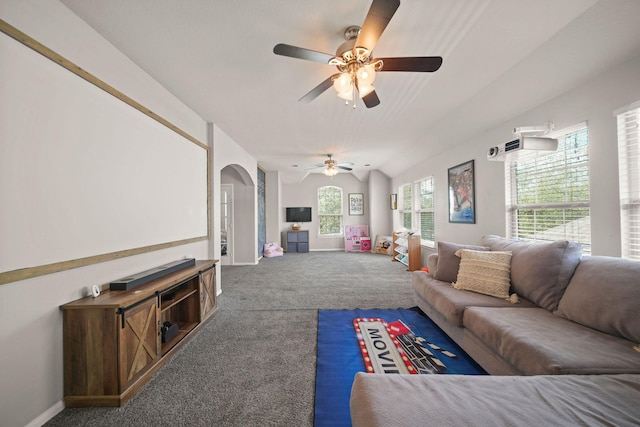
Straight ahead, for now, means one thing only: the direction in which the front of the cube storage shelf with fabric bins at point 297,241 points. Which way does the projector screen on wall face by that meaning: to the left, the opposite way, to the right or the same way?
to the left

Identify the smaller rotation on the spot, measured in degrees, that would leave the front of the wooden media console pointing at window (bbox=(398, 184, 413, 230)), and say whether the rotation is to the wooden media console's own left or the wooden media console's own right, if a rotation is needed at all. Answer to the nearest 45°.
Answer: approximately 45° to the wooden media console's own left

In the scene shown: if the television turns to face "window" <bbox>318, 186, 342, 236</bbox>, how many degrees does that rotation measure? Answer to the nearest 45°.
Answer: approximately 90° to its left

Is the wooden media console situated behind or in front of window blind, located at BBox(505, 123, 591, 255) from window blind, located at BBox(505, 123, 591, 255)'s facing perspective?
in front

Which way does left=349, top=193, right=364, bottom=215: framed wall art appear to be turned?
toward the camera

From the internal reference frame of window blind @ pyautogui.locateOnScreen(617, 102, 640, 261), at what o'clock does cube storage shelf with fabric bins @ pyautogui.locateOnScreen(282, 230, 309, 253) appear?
The cube storage shelf with fabric bins is roughly at 2 o'clock from the window blind.

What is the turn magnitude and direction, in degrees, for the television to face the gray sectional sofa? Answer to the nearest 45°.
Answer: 0° — it already faces it

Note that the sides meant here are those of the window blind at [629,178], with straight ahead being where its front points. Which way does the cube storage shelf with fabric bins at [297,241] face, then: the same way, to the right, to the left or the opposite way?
to the left

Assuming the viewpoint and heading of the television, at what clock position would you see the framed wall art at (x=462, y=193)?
The framed wall art is roughly at 11 o'clock from the television.

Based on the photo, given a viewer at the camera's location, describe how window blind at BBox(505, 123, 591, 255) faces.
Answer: facing the viewer and to the left of the viewer

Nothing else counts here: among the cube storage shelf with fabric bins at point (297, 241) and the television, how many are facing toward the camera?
2

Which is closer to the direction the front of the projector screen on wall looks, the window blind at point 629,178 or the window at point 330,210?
the window blind

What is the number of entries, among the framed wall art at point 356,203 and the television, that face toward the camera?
2

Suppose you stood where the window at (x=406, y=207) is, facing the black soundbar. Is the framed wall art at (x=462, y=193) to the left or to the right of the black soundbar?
left

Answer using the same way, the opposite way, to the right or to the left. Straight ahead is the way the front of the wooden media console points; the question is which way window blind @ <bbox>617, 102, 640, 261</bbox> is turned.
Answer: the opposite way

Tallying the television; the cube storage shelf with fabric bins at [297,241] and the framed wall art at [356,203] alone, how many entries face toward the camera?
3

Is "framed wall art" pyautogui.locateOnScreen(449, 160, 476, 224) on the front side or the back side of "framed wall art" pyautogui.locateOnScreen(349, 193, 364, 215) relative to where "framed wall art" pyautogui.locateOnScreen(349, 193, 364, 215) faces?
on the front side

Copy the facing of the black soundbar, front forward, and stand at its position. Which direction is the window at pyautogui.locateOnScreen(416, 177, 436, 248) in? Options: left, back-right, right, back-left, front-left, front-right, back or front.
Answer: front-left

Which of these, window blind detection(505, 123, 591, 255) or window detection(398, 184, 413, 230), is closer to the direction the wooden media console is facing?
the window blind
